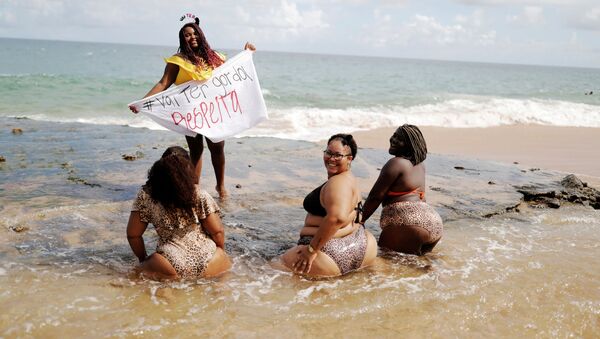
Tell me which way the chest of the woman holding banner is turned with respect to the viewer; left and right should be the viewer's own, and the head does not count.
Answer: facing the viewer

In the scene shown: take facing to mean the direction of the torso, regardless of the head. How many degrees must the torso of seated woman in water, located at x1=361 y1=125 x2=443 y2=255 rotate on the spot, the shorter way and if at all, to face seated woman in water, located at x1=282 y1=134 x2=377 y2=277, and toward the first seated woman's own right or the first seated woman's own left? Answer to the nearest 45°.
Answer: approximately 90° to the first seated woman's own left

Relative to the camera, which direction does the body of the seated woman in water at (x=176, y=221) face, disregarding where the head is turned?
away from the camera

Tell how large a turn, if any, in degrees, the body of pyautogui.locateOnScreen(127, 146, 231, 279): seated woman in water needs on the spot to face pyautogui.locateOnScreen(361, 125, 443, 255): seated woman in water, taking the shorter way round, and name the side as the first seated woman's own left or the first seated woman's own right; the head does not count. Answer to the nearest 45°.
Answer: approximately 90° to the first seated woman's own right

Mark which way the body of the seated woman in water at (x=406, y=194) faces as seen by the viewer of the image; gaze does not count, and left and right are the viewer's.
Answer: facing away from the viewer and to the left of the viewer

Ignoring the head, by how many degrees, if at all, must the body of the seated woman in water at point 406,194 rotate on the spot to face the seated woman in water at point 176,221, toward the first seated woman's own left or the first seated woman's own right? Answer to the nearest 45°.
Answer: approximately 90° to the first seated woman's own left

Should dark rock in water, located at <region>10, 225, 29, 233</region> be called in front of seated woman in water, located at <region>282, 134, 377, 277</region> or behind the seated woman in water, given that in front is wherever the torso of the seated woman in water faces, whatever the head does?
in front

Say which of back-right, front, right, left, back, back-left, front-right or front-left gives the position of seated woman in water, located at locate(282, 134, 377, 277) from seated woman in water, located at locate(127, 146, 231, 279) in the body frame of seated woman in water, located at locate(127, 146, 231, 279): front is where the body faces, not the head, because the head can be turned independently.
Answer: right

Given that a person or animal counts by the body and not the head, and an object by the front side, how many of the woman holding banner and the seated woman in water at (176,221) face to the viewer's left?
0

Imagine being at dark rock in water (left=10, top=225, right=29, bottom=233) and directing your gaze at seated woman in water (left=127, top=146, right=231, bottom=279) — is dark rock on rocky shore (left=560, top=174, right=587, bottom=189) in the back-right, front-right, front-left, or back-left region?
front-left

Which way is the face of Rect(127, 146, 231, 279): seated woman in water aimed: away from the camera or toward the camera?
away from the camera

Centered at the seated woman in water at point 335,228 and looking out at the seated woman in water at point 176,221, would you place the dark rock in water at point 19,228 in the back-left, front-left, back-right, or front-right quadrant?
front-right
